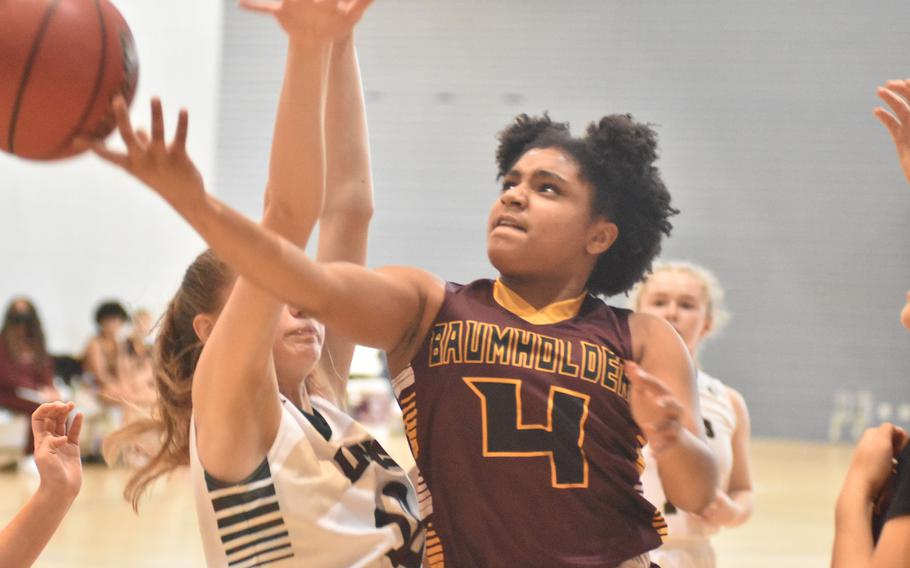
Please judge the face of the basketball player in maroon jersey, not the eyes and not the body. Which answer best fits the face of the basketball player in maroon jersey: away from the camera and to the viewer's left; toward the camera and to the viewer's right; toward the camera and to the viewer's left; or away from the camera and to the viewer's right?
toward the camera and to the viewer's left

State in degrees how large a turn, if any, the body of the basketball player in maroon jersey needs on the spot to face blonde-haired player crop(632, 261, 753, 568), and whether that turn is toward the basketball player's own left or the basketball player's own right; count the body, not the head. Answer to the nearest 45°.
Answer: approximately 135° to the basketball player's own left

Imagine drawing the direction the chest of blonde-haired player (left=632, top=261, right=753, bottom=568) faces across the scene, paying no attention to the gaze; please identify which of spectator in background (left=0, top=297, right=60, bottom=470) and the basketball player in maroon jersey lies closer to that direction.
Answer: the basketball player in maroon jersey

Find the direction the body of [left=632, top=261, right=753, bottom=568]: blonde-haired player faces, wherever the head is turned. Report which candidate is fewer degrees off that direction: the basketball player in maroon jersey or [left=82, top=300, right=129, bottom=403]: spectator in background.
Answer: the basketball player in maroon jersey

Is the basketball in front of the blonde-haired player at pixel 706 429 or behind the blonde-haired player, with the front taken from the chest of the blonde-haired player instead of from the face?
in front

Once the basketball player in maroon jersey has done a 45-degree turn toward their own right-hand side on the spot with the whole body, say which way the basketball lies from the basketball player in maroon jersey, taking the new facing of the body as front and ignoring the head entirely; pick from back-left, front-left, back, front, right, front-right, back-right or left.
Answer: front-right

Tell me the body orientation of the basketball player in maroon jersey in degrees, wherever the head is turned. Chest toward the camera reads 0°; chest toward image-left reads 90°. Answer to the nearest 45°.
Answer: approximately 0°

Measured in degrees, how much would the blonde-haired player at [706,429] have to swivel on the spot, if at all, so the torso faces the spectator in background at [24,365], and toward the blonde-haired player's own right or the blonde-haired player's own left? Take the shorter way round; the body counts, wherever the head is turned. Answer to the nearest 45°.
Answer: approximately 90° to the blonde-haired player's own right

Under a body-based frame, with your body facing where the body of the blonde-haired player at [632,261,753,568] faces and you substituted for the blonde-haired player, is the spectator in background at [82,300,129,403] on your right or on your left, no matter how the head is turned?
on your right

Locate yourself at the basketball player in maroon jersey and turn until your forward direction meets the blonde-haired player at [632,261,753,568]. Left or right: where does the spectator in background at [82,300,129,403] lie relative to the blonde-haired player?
left

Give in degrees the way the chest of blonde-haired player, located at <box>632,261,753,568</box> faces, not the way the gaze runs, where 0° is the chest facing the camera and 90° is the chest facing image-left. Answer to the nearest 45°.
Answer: approximately 45°
